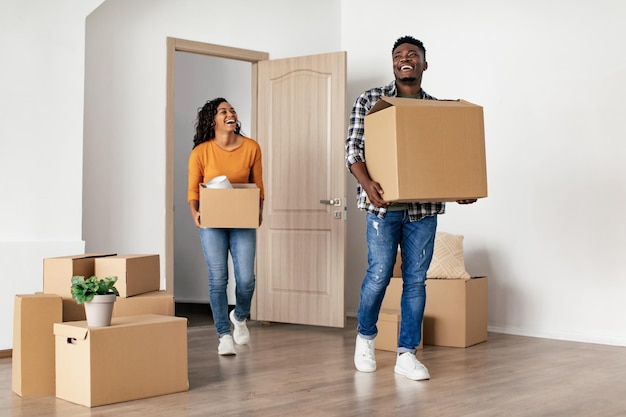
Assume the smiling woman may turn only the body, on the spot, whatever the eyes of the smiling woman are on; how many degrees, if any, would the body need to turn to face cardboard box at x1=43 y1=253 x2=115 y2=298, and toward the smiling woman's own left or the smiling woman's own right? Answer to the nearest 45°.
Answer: approximately 45° to the smiling woman's own right

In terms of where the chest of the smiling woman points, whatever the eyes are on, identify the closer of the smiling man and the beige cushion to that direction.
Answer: the smiling man

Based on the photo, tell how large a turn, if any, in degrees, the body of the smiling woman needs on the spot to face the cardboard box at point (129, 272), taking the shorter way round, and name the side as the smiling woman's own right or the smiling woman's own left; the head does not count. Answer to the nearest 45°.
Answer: approximately 45° to the smiling woman's own right

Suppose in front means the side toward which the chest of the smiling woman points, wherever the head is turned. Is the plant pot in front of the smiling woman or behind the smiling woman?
in front

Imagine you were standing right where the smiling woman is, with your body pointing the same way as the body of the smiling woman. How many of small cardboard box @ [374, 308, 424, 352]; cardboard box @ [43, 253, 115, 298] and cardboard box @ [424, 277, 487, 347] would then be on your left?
2

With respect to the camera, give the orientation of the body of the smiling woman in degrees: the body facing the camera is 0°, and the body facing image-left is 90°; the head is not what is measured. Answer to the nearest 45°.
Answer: approximately 0°

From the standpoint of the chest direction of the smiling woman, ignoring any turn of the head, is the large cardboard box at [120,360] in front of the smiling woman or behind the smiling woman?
in front

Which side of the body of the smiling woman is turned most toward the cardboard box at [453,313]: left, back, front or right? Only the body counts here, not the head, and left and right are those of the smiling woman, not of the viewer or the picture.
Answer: left

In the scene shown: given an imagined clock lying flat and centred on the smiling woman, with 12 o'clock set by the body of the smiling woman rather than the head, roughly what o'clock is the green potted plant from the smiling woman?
The green potted plant is roughly at 1 o'clock from the smiling woman.
